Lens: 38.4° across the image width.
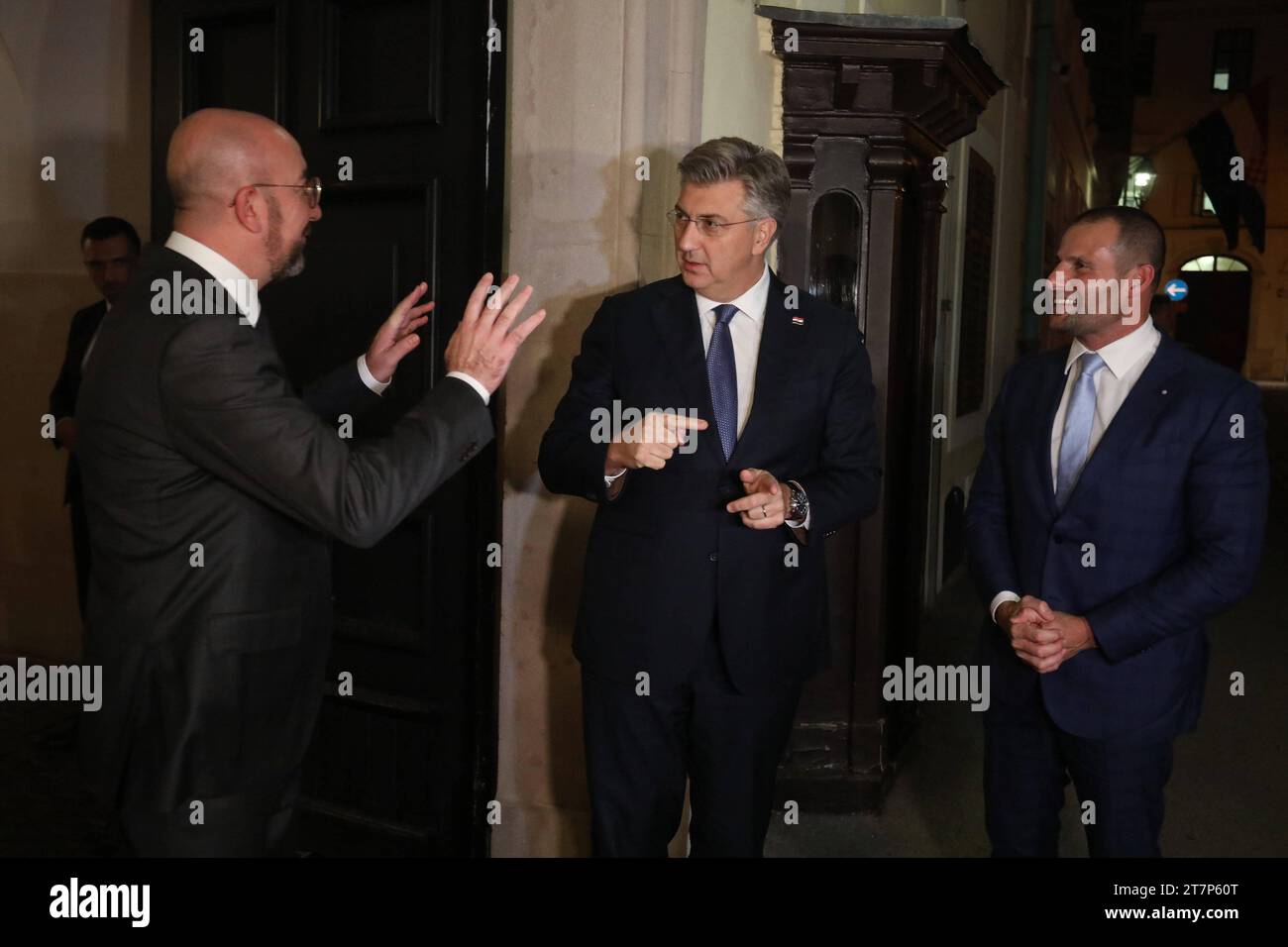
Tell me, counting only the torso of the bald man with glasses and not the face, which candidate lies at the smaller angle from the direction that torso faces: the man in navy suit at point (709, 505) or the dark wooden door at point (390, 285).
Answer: the man in navy suit

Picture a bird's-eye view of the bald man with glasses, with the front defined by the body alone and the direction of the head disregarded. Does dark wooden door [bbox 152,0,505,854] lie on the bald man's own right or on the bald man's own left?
on the bald man's own left

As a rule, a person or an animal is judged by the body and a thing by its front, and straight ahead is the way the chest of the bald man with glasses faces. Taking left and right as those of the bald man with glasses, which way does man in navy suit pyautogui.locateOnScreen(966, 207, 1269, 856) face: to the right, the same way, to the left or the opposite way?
the opposite way

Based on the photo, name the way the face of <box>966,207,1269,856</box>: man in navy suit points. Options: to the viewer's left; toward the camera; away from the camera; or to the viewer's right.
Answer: to the viewer's left

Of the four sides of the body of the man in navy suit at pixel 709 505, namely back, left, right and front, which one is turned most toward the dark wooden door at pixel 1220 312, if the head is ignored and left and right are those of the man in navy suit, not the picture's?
back

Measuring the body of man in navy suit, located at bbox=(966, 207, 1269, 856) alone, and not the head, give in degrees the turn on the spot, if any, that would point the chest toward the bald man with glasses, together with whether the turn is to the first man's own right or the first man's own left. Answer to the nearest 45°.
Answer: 0° — they already face them

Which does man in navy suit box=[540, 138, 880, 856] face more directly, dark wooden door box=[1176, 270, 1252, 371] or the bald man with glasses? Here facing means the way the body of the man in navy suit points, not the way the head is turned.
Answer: the bald man with glasses

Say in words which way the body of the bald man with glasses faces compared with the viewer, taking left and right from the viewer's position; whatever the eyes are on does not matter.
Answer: facing to the right of the viewer

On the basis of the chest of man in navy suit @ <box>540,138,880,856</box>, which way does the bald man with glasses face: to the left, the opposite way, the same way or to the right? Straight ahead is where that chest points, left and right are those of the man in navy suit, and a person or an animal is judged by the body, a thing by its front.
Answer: to the left

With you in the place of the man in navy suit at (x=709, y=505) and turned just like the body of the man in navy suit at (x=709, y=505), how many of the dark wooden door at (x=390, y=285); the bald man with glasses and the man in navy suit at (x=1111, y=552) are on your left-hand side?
1

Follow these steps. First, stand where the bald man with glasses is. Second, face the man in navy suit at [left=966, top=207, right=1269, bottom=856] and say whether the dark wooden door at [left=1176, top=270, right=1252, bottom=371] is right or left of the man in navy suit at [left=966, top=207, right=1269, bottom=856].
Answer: left

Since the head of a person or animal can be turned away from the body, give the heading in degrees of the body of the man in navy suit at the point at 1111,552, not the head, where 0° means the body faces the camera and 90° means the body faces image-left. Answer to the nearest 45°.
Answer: approximately 45°

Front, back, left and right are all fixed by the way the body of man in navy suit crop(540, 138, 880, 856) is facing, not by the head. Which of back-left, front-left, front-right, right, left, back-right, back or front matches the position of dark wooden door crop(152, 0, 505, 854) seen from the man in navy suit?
back-right

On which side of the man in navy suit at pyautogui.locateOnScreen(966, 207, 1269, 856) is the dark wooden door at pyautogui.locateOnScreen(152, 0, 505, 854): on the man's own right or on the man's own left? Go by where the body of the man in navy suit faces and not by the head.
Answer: on the man's own right
